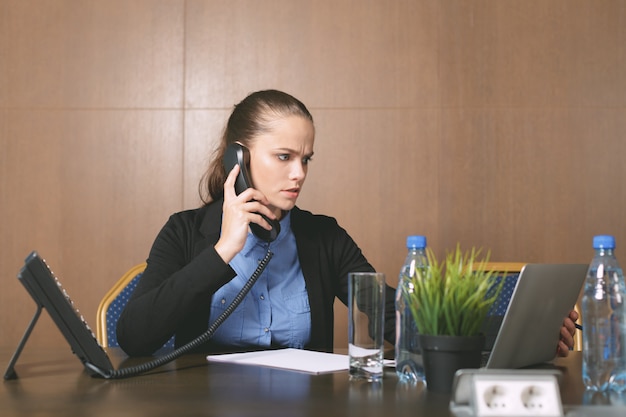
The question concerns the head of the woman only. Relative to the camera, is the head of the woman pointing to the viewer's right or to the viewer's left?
to the viewer's right

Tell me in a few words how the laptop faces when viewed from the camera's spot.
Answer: facing away from the viewer and to the left of the viewer
